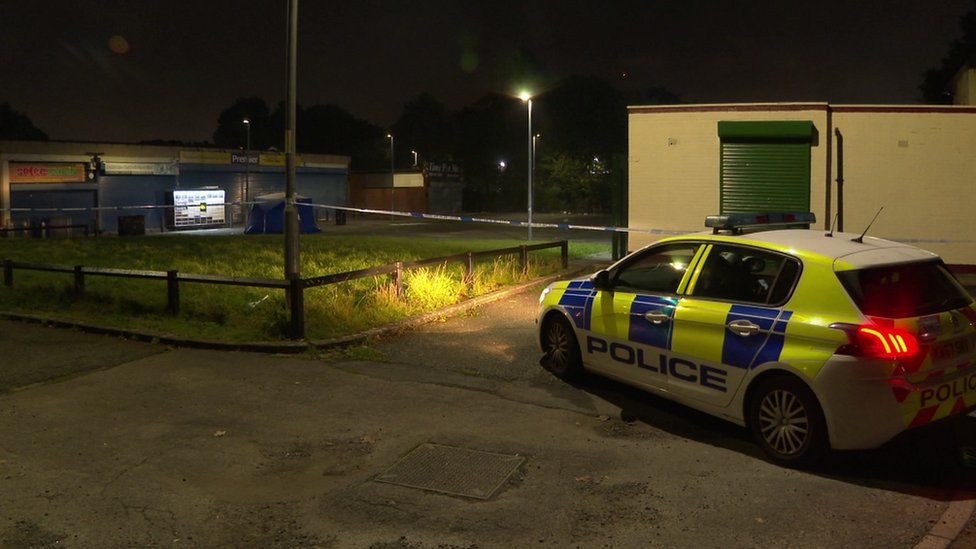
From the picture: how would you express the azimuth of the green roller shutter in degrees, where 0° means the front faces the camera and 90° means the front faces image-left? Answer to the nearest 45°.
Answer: approximately 0°

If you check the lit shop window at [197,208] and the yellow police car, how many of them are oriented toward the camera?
1

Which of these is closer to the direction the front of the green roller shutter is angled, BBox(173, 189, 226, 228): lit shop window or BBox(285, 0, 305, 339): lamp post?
the lamp post

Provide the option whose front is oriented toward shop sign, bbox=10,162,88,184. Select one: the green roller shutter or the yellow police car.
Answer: the yellow police car

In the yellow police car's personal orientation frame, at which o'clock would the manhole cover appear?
The manhole cover is roughly at 10 o'clock from the yellow police car.

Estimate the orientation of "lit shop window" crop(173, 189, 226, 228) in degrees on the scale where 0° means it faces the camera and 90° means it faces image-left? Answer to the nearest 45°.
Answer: approximately 0°

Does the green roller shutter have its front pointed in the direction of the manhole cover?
yes

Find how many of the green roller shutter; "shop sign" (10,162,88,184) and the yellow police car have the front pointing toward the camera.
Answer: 2

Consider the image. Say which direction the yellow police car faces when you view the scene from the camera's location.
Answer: facing away from the viewer and to the left of the viewer

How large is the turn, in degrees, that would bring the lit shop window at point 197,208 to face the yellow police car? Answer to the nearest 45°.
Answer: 0° — it already faces it
